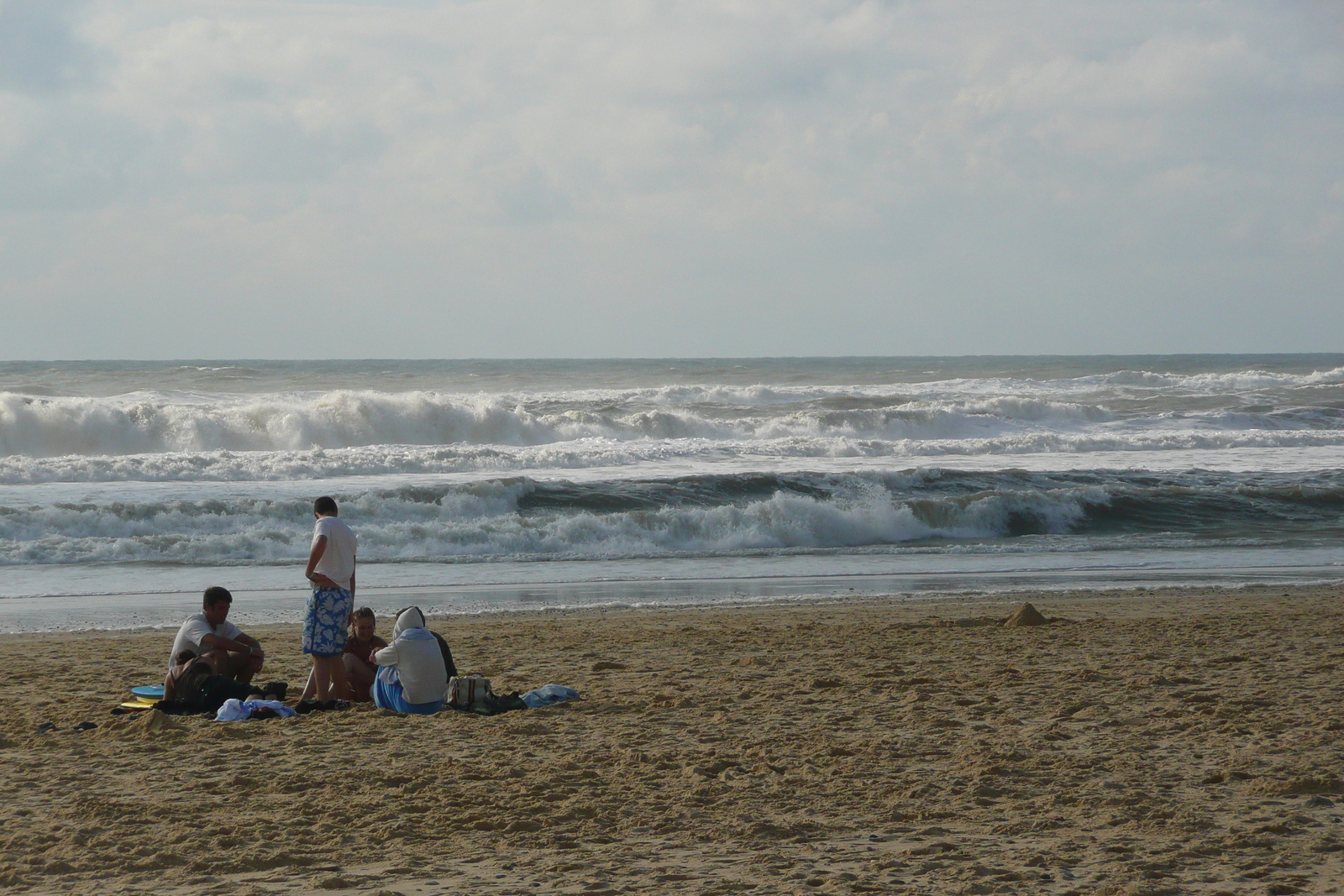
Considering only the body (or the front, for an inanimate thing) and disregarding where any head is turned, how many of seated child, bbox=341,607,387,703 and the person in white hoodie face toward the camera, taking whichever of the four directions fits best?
1

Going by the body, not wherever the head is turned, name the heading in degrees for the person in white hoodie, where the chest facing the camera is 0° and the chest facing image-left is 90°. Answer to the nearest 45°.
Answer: approximately 135°

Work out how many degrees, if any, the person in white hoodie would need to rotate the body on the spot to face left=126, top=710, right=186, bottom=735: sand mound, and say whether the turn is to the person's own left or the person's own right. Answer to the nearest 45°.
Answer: approximately 45° to the person's own left

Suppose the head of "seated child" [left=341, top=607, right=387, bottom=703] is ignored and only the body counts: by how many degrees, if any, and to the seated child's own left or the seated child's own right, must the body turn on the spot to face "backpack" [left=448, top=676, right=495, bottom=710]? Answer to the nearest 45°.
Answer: approximately 45° to the seated child's own left

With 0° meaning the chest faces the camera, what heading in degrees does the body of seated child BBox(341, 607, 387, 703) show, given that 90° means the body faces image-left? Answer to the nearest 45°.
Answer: approximately 0°
